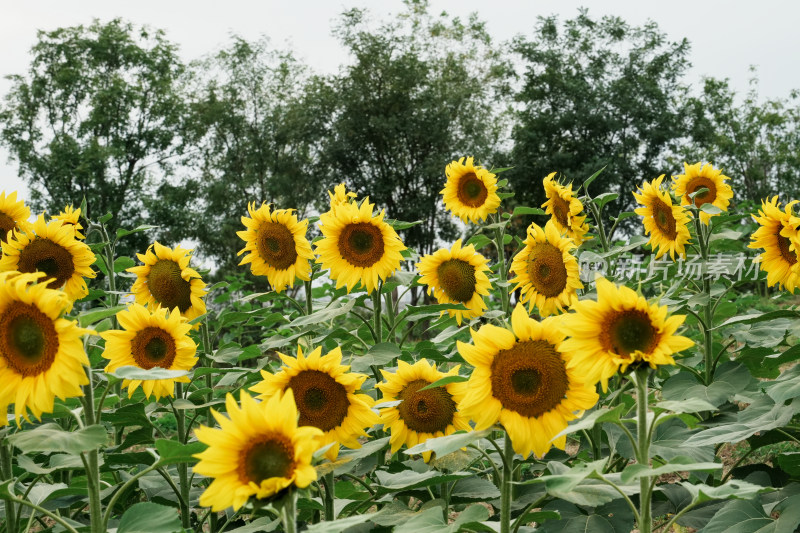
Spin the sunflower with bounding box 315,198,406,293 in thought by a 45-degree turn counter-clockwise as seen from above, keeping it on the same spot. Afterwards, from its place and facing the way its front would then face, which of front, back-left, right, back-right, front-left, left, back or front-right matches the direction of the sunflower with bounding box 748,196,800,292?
front-left

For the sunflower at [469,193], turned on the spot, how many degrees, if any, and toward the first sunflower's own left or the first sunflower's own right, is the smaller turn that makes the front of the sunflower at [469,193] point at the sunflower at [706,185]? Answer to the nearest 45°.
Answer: approximately 90° to the first sunflower's own left

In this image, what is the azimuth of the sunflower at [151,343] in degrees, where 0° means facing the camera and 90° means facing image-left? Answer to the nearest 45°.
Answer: approximately 0°

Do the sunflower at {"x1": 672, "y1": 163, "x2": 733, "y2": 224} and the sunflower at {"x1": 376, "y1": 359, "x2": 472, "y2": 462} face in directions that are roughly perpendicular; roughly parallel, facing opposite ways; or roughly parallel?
roughly parallel

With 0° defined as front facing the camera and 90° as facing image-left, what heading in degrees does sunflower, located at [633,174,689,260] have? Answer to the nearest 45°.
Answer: approximately 45°

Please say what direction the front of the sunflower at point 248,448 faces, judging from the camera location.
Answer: facing the viewer and to the right of the viewer

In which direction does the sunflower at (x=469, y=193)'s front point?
toward the camera

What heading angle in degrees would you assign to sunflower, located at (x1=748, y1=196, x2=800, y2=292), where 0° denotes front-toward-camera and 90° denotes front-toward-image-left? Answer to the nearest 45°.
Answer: approximately 315°

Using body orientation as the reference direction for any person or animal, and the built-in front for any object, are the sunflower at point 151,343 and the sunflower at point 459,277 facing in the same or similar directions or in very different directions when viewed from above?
same or similar directions

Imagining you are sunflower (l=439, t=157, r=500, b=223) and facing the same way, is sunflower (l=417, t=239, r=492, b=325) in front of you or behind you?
in front

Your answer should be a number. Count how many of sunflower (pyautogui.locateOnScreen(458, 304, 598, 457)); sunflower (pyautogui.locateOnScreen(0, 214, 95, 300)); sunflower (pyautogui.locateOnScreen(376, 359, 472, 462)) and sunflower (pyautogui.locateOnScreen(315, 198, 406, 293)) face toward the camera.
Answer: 4

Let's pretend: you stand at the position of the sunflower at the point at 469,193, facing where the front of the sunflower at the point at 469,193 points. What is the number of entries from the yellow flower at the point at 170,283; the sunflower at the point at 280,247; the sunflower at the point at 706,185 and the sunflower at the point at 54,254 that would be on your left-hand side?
1

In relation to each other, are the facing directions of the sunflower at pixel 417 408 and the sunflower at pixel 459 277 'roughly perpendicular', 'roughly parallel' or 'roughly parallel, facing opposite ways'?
roughly parallel

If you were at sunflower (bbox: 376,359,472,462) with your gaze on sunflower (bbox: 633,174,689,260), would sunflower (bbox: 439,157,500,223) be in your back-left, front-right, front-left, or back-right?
front-left

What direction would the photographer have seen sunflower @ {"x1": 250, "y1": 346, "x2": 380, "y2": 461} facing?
facing the viewer

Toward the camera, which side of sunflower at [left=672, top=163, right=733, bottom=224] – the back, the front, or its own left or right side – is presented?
front
